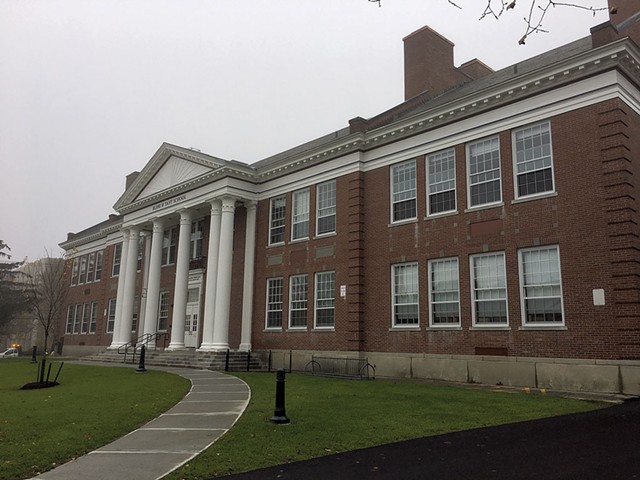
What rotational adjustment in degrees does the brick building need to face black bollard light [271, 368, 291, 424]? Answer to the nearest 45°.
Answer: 0° — it already faces it

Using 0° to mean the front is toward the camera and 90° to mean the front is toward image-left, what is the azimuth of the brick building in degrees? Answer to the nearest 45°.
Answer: approximately 45°
